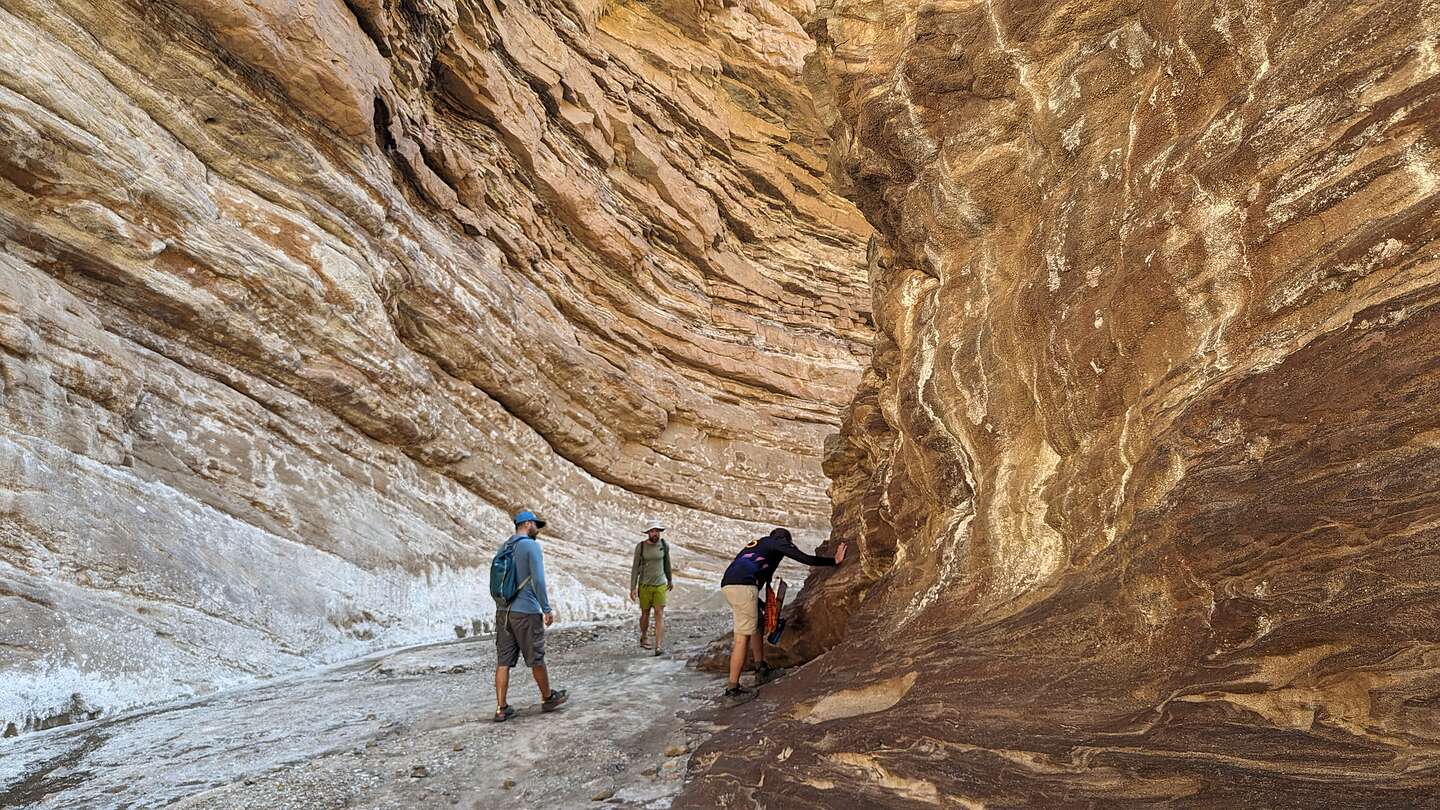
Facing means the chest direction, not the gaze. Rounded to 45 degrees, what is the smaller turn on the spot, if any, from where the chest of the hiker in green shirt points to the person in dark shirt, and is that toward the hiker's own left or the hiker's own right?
0° — they already face them

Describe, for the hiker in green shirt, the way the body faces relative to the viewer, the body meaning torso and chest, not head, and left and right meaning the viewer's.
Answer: facing the viewer

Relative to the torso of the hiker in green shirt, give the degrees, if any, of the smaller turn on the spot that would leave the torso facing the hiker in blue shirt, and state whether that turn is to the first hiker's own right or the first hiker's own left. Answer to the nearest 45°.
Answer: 0° — they already face them
